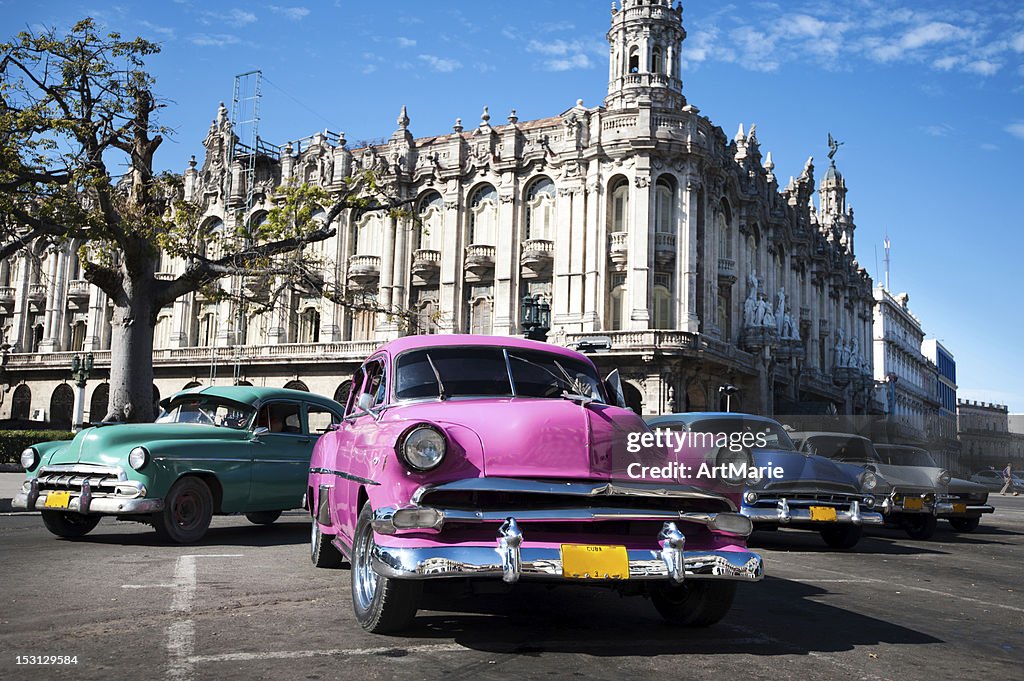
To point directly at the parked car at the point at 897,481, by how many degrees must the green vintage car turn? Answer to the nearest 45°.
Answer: approximately 135° to its left

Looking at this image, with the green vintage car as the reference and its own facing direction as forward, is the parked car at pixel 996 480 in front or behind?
behind

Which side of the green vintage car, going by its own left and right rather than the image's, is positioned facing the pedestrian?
back

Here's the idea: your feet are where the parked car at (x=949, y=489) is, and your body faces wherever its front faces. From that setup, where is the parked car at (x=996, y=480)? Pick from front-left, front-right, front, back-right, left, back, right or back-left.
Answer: back-left

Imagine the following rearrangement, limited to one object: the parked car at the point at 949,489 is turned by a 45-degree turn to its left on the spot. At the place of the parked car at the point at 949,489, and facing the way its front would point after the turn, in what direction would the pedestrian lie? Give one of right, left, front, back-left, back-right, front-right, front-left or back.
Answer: left

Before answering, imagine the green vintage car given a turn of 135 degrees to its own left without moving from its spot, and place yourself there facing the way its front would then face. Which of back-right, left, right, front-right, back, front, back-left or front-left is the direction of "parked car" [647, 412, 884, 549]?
front

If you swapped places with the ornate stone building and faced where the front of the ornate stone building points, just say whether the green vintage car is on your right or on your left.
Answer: on your right

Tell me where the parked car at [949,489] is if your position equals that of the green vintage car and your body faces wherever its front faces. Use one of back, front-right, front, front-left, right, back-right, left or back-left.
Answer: back-left

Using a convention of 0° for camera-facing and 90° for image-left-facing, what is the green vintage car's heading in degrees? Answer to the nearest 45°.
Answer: approximately 45°

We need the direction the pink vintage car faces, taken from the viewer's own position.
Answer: facing the viewer and to the right of the viewer

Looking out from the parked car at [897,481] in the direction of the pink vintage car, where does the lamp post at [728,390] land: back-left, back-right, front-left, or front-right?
back-right

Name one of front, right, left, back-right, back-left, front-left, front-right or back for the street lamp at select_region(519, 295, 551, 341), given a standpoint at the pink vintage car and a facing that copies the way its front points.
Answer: back-left
